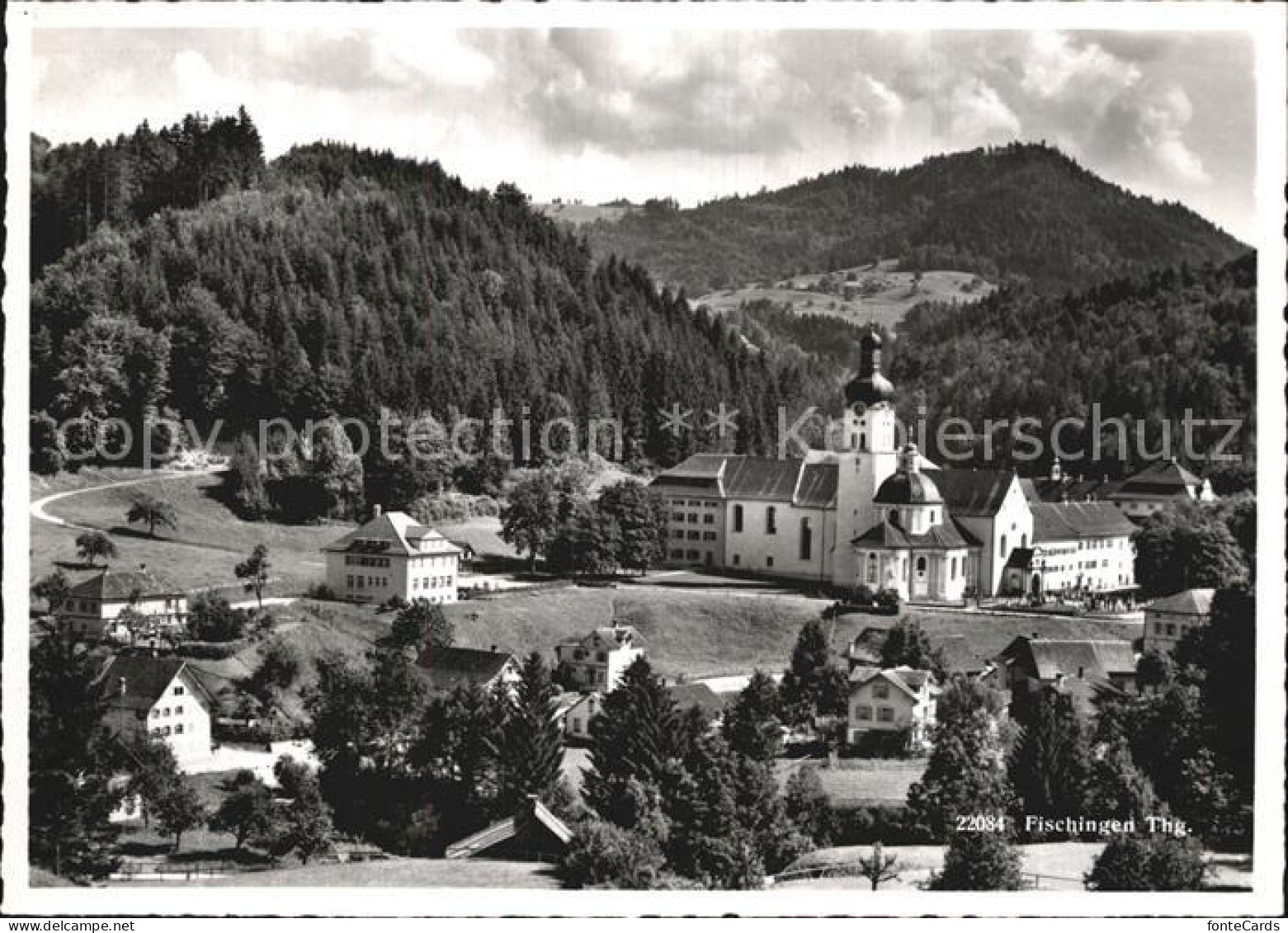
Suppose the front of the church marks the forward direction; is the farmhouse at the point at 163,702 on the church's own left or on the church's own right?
on the church's own right

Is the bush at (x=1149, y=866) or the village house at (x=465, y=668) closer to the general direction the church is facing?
the bush

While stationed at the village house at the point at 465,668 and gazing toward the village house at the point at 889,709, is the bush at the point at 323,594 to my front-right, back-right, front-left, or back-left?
back-left

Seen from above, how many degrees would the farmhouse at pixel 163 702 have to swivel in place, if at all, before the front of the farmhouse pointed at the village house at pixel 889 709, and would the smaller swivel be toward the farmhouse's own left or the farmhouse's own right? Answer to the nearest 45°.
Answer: approximately 45° to the farmhouse's own left

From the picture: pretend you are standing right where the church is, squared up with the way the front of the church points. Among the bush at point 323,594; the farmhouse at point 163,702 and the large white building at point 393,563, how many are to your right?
3

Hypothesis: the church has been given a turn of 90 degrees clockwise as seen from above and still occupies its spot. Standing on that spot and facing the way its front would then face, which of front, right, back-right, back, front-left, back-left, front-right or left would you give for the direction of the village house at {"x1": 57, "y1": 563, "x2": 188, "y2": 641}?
front

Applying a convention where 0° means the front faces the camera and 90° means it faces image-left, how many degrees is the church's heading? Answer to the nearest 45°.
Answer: approximately 315°

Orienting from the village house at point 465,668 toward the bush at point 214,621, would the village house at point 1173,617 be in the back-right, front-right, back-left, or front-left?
back-right

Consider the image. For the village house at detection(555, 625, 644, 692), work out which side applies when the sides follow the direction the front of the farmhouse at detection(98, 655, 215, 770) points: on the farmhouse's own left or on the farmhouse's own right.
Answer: on the farmhouse's own left

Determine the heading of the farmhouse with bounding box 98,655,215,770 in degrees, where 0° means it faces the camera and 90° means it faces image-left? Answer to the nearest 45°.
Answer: approximately 315°
